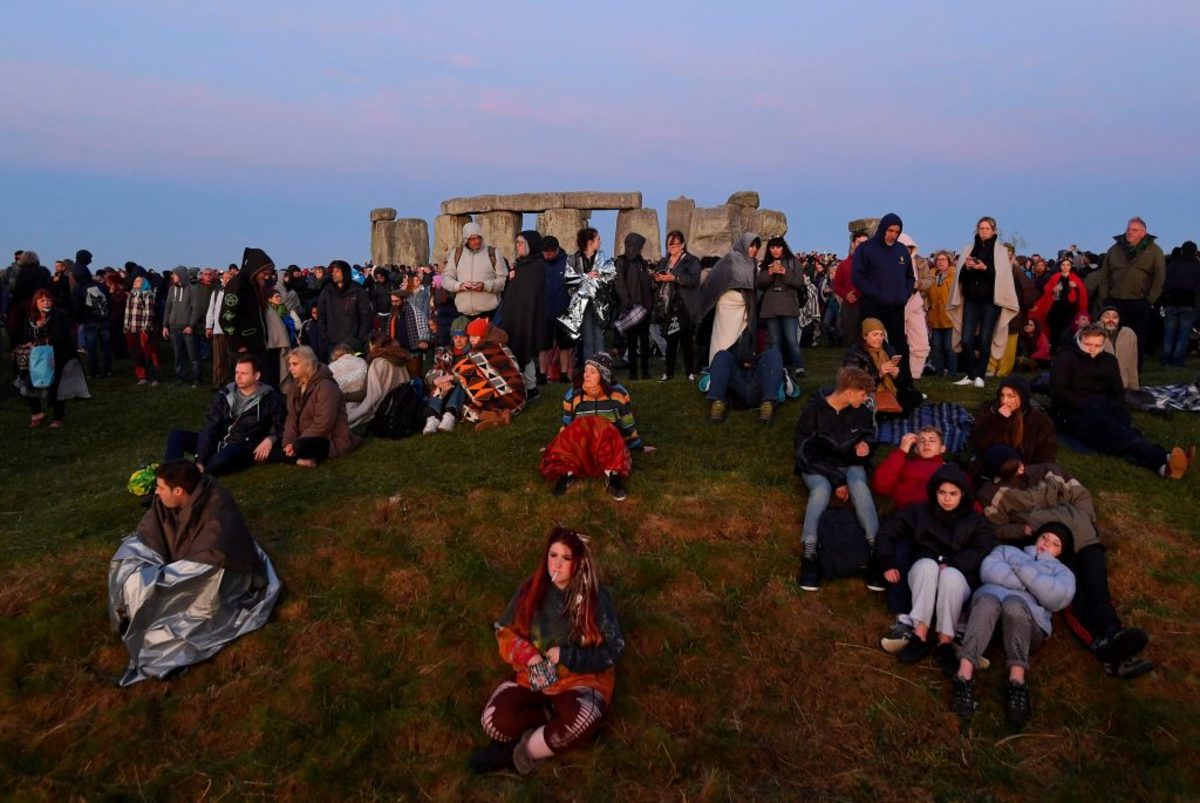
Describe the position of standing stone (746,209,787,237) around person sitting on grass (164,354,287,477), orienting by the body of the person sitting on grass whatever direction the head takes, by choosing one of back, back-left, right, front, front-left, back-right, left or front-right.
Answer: back

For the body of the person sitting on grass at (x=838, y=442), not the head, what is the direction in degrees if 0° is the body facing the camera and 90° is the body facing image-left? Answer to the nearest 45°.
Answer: approximately 0°

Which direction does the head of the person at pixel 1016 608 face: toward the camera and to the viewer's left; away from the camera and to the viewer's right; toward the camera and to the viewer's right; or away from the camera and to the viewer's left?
toward the camera and to the viewer's left

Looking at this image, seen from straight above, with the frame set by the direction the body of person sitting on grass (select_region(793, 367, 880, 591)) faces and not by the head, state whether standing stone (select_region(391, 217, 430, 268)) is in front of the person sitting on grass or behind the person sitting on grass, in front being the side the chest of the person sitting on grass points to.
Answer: behind

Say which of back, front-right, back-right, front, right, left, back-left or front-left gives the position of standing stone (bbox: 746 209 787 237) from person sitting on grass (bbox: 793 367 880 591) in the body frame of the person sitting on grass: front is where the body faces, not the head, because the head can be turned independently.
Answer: back

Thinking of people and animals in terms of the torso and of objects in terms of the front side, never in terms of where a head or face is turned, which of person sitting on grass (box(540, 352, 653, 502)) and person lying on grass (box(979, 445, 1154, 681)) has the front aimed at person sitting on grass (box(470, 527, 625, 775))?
person sitting on grass (box(540, 352, 653, 502))

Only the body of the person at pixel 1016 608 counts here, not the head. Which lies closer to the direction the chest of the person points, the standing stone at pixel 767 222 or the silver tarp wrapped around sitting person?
the silver tarp wrapped around sitting person

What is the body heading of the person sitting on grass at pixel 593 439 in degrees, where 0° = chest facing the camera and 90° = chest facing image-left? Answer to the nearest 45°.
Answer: approximately 0°

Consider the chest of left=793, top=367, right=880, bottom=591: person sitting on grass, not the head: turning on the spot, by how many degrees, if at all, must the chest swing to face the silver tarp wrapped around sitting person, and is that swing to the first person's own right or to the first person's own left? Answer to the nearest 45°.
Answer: approximately 45° to the first person's own right

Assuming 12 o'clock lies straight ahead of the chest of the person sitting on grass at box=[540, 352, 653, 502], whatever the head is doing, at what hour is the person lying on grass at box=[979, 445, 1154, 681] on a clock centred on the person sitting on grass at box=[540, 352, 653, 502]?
the person lying on grass at box=[979, 445, 1154, 681] is roughly at 10 o'clock from the person sitting on grass at box=[540, 352, 653, 502].

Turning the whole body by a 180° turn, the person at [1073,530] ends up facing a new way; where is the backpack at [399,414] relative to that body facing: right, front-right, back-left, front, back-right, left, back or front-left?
front-left

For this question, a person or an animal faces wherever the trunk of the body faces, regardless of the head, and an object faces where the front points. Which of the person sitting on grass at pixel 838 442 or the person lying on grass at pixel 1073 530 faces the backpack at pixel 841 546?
the person sitting on grass at pixel 838 442

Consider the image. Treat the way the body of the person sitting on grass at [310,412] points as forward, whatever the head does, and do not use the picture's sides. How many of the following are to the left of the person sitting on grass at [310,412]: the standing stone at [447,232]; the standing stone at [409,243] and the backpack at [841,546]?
1
